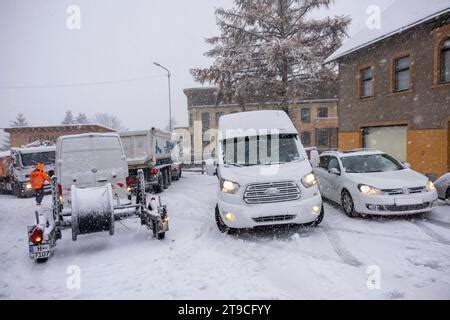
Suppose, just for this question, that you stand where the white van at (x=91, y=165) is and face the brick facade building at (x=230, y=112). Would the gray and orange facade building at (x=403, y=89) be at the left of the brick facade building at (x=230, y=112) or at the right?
right

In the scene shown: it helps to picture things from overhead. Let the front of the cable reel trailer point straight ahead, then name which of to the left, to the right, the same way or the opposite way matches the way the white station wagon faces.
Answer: the opposite way

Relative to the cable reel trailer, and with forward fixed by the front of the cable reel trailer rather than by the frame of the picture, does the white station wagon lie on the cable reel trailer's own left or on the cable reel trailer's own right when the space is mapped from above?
on the cable reel trailer's own right

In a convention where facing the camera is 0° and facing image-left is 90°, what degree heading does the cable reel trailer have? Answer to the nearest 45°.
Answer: approximately 180°

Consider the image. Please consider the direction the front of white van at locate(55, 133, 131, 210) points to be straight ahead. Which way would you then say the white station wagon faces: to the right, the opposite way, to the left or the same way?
the opposite way

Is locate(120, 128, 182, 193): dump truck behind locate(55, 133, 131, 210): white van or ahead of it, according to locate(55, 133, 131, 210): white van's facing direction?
ahead

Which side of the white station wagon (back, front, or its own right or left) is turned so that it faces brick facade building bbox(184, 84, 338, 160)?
back

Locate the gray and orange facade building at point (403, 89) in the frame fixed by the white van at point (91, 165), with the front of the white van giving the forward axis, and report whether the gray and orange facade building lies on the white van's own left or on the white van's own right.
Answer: on the white van's own right

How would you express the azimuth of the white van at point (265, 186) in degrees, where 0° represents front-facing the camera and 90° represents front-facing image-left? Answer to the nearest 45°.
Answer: approximately 0°

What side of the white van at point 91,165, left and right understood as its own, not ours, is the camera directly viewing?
back

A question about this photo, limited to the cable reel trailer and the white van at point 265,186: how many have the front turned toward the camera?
1

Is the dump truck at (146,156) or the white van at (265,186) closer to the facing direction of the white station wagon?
the white van
